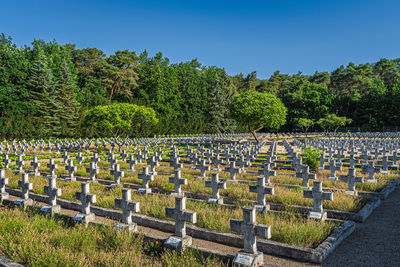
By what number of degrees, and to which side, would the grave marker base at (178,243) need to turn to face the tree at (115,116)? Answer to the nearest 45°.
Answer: approximately 135° to its right

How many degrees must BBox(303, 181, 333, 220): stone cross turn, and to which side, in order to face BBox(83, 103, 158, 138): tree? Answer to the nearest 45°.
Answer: approximately 90° to its right

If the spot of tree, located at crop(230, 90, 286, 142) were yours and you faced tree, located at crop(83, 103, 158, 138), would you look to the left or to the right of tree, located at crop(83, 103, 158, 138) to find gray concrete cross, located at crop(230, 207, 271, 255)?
left

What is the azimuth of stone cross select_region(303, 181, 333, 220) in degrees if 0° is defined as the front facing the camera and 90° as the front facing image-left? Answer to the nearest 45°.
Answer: approximately 45°

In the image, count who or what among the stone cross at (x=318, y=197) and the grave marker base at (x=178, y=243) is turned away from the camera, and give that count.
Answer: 0

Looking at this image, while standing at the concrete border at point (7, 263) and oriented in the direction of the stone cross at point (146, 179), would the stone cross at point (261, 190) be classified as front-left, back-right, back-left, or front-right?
front-right

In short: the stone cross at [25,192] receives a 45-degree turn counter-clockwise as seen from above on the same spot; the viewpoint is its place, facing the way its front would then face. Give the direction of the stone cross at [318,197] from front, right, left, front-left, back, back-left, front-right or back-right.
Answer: front-left

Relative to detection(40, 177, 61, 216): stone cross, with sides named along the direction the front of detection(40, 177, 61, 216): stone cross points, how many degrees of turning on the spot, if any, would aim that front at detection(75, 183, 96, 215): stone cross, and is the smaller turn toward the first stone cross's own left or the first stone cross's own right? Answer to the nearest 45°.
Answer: approximately 90° to the first stone cross's own left

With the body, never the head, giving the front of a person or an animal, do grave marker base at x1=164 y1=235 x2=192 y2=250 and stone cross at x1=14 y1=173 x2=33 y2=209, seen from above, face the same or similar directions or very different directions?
same or similar directions

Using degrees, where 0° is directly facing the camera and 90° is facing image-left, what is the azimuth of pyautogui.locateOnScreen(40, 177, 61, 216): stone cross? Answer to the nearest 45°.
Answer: approximately 45°

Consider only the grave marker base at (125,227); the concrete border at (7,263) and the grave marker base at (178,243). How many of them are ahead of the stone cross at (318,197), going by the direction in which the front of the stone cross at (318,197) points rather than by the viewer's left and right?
3

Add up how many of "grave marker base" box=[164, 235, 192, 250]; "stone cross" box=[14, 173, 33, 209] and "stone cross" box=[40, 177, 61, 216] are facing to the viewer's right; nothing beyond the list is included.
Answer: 0

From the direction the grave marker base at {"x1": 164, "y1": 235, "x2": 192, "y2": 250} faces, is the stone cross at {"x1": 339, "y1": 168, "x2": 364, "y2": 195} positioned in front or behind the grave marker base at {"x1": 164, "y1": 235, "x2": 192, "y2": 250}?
behind

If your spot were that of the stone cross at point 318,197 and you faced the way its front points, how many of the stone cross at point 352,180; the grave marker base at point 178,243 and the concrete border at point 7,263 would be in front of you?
2

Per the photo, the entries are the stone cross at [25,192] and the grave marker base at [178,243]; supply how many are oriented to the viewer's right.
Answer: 0

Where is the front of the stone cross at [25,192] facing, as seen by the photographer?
facing the viewer and to the left of the viewer

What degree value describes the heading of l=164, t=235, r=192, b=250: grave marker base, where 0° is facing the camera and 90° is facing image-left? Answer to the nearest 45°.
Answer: approximately 45°

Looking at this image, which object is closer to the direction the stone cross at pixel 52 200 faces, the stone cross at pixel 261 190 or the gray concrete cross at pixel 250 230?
the gray concrete cross
